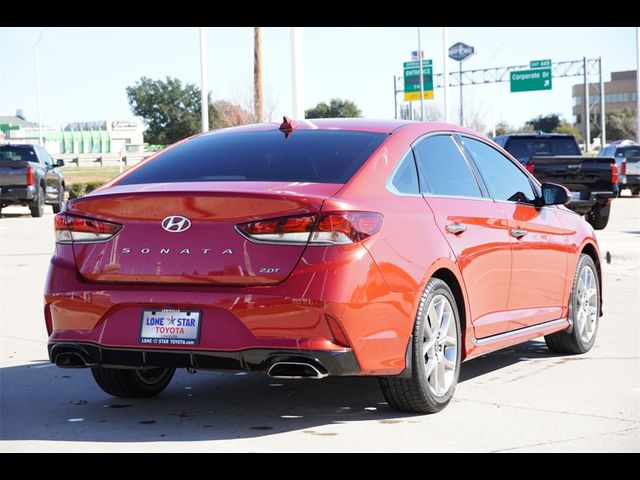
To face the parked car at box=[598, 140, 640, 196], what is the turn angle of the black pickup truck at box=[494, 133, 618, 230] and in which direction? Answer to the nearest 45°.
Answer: approximately 45° to its right

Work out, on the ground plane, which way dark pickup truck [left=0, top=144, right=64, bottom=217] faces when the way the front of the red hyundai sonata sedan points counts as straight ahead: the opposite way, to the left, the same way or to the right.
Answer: the same way

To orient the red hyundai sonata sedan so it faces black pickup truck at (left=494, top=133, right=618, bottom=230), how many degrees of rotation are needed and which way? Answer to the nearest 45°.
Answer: approximately 45° to its left

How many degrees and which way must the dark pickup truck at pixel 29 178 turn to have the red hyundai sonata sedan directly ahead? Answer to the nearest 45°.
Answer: approximately 135° to its right

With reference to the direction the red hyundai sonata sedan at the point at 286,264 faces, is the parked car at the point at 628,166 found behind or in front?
in front

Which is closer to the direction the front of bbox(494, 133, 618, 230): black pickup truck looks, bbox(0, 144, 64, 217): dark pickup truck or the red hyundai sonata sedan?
the dark pickup truck

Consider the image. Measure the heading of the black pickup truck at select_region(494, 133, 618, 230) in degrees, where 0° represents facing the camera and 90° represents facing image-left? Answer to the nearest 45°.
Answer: approximately 135°

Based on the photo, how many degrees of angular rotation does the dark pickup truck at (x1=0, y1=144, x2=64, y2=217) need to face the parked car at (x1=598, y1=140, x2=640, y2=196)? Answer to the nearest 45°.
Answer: approximately 45° to its right

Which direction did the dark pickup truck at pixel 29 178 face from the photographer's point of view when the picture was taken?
facing away from the viewer and to the right of the viewer

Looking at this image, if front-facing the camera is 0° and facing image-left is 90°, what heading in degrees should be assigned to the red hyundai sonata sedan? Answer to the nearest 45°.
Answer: approximately 225°

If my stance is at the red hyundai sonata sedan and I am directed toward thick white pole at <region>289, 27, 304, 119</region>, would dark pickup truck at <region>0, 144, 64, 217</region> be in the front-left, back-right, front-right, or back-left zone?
front-left

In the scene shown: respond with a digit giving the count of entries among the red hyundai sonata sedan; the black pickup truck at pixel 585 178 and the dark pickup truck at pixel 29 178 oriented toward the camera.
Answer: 0

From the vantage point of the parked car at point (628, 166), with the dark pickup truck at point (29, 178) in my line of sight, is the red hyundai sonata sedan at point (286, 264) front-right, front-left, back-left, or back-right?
front-left

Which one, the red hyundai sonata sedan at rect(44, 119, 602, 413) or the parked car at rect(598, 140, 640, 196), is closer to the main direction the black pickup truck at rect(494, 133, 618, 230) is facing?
the parked car
